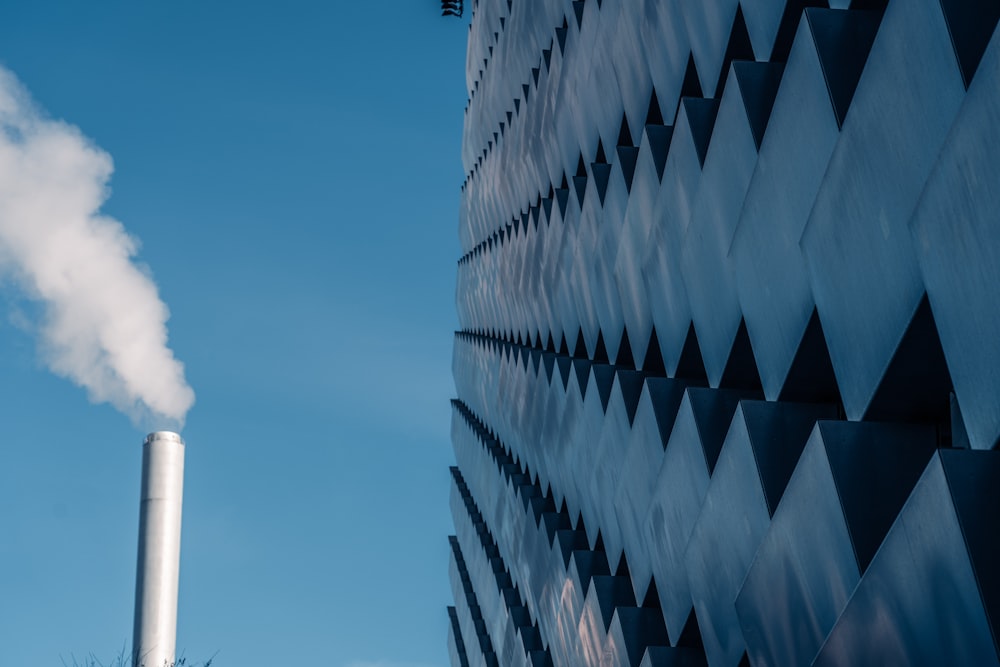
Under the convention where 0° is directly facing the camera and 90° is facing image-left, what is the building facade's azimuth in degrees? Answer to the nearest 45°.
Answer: approximately 45°
